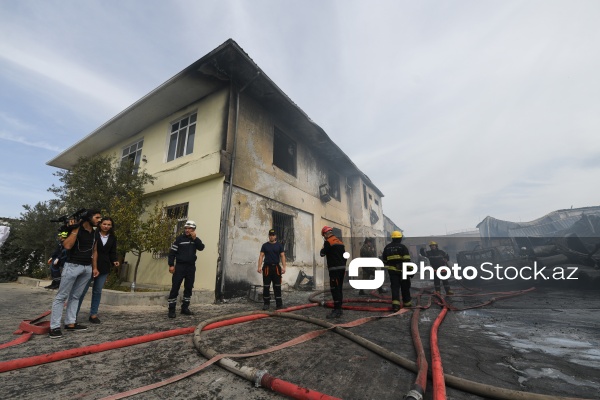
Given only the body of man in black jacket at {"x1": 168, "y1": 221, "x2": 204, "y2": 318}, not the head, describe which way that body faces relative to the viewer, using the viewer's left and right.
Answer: facing the viewer and to the right of the viewer

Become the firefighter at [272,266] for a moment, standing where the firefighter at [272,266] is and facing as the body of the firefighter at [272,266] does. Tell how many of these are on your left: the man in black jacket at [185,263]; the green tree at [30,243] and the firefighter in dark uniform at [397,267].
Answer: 1

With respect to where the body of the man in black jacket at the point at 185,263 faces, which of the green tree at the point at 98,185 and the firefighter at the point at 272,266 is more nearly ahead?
the firefighter

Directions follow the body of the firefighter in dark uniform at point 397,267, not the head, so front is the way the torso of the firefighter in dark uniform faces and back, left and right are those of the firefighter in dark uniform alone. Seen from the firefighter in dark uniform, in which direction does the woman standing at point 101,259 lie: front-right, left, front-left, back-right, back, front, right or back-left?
back-left

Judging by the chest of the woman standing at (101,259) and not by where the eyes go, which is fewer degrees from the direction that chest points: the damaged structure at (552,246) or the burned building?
the damaged structure

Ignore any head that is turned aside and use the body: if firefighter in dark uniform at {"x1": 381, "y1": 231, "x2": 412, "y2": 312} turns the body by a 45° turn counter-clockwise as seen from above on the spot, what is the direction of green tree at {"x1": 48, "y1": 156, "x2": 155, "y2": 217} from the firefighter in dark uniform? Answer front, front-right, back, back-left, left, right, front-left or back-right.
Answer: front-left

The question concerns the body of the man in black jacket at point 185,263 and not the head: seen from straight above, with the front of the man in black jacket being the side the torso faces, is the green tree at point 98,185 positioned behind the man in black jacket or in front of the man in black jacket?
behind

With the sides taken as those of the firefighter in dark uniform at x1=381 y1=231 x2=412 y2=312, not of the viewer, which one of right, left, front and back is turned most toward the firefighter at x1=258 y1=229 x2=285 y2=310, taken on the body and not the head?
left

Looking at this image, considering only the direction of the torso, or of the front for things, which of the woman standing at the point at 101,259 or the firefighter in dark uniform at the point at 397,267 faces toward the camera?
the woman standing

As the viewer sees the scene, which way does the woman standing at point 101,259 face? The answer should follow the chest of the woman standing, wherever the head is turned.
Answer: toward the camera

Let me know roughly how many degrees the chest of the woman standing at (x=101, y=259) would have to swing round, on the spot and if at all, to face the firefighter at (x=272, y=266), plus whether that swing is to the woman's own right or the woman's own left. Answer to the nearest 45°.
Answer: approximately 90° to the woman's own left

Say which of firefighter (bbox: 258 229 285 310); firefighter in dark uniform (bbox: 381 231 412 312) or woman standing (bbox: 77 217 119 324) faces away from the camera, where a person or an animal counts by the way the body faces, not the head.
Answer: the firefighter in dark uniform

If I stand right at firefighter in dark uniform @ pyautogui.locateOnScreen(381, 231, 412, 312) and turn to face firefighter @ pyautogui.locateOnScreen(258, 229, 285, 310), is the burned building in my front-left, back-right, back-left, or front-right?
front-right

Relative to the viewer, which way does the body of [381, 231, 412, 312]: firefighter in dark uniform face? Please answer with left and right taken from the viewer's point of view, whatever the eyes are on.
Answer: facing away from the viewer

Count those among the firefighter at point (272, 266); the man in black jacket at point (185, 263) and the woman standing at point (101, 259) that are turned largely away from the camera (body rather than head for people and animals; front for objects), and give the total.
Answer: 0
